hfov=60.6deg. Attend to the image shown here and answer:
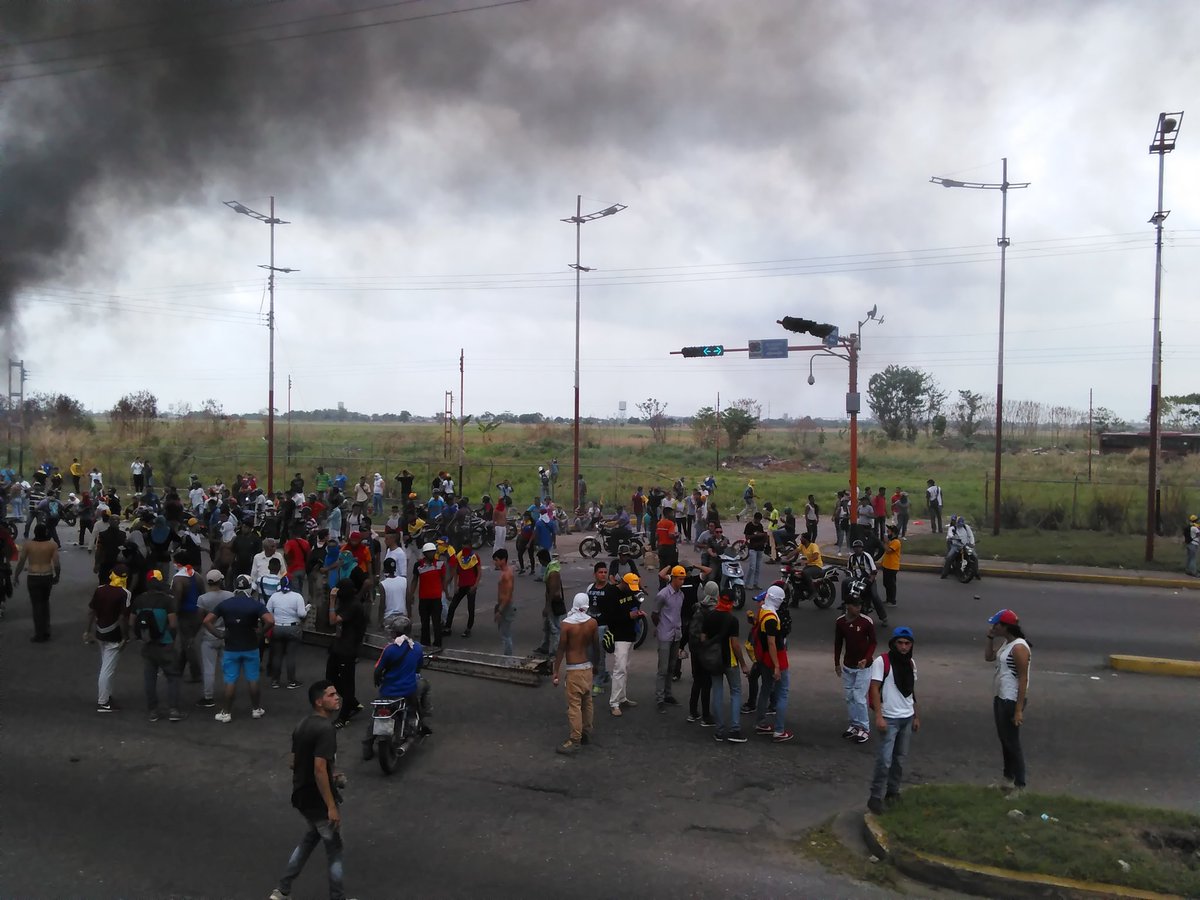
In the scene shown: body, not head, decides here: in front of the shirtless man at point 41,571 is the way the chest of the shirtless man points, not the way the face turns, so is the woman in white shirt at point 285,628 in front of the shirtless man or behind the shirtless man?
behind

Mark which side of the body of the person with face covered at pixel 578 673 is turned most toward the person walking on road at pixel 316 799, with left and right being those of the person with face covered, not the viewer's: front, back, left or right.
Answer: left

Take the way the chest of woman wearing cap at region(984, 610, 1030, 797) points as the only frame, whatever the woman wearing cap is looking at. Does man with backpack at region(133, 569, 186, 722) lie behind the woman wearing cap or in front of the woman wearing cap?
in front

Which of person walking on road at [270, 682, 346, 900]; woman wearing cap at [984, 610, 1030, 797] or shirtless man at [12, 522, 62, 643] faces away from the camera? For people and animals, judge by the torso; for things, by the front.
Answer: the shirtless man

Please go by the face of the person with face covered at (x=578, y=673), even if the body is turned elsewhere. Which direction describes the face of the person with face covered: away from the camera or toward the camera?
away from the camera

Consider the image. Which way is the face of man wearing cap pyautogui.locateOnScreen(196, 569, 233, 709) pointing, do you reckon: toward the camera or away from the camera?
away from the camera

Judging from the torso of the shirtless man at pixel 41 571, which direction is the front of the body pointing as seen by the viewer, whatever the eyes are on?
away from the camera

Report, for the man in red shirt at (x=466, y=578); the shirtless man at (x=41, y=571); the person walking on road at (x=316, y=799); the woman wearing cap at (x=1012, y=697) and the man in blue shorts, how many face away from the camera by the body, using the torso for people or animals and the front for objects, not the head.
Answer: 2

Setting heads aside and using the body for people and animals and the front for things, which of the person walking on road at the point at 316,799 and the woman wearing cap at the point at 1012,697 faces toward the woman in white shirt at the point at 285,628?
the woman wearing cap

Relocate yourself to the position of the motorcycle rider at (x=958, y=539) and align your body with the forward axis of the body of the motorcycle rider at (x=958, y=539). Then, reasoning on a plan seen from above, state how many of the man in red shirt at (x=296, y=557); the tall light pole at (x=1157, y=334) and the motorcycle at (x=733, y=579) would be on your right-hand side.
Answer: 2

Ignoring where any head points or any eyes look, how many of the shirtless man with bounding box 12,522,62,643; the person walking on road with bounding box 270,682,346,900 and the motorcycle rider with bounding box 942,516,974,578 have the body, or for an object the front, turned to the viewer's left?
0

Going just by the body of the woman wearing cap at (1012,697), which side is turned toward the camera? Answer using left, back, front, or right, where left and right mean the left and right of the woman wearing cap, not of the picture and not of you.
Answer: left

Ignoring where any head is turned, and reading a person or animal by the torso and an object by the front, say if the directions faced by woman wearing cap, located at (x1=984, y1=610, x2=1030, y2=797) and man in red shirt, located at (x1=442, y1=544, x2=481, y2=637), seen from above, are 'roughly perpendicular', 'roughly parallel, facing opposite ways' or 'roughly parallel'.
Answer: roughly perpendicular

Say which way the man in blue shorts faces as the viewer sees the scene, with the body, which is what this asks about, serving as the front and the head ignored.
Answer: away from the camera

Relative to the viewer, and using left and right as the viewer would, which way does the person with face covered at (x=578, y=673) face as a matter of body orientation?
facing away from the viewer and to the left of the viewer
